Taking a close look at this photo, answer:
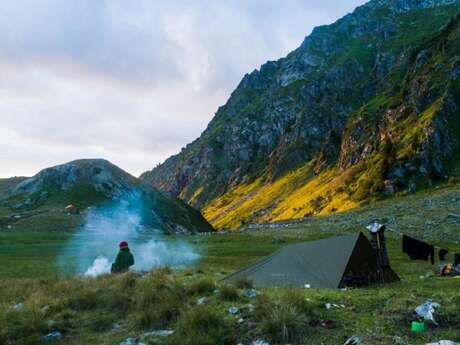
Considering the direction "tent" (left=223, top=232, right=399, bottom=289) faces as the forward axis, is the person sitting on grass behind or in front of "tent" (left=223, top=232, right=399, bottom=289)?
behind

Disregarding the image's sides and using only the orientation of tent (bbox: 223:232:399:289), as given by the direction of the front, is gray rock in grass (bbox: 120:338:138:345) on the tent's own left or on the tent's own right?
on the tent's own right

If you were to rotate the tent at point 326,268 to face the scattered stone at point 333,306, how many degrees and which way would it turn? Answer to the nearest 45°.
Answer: approximately 45° to its right

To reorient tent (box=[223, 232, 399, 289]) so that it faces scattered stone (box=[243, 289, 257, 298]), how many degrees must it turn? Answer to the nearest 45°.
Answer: approximately 90° to its right

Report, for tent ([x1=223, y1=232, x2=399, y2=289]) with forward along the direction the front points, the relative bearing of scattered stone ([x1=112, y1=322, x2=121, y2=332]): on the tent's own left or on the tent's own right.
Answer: on the tent's own right

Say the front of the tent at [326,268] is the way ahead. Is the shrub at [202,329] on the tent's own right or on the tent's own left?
on the tent's own right

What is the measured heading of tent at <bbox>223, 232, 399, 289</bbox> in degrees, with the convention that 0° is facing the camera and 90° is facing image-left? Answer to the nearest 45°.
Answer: approximately 315°

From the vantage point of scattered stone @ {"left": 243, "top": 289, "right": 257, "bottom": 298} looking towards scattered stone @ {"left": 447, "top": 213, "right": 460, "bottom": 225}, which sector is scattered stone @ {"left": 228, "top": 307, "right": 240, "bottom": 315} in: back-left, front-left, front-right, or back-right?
back-right
